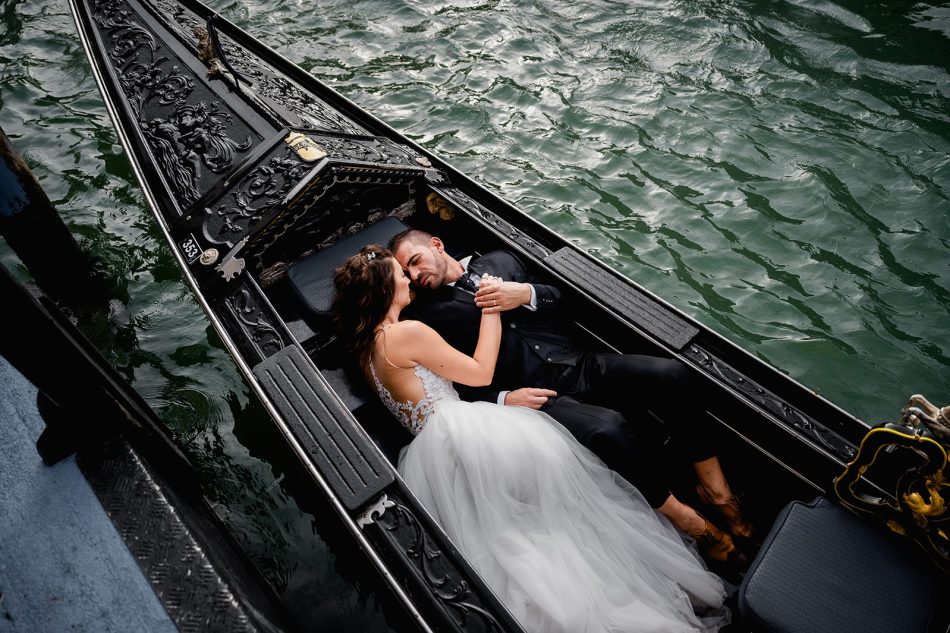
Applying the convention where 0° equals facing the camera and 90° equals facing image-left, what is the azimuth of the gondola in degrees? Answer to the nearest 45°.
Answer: approximately 135°

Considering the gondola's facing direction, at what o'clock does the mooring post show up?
The mooring post is roughly at 11 o'clock from the gondola.
